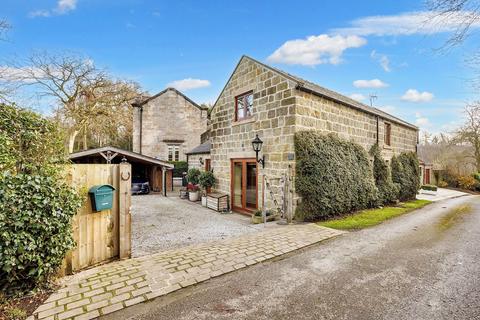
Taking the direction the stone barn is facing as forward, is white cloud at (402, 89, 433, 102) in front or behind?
behind

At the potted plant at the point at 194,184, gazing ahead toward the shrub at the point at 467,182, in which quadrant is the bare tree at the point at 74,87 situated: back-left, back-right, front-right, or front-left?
back-left

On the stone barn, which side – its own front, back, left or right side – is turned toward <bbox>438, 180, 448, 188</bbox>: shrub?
back

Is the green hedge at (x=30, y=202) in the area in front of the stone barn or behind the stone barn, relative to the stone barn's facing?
in front

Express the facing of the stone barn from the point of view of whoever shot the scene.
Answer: facing the viewer and to the left of the viewer

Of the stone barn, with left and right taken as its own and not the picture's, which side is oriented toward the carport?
right

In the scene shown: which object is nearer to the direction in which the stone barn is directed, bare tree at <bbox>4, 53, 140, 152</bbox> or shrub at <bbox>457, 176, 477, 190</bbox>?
the bare tree

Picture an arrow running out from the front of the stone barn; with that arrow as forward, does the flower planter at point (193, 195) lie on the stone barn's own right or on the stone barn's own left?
on the stone barn's own right

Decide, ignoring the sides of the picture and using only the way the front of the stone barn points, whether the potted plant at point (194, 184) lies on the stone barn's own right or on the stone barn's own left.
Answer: on the stone barn's own right

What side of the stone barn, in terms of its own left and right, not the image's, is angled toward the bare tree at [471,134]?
back
